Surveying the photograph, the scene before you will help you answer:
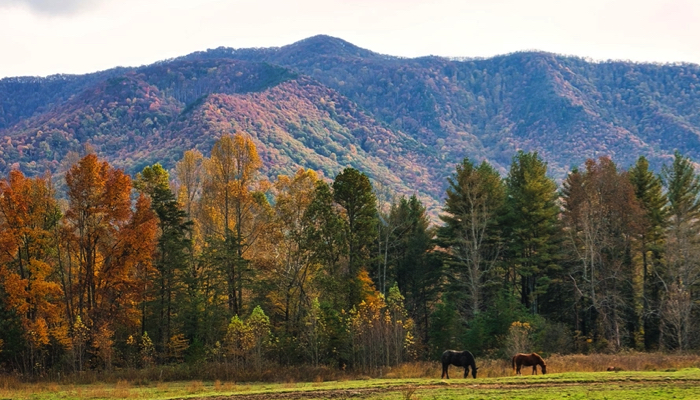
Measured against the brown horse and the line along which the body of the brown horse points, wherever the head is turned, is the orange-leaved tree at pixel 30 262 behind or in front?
behind

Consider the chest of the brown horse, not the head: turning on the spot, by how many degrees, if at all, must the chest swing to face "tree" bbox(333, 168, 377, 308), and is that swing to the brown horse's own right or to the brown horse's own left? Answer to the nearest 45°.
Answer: approximately 135° to the brown horse's own left

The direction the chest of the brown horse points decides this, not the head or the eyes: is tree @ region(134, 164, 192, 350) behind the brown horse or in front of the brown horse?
behind

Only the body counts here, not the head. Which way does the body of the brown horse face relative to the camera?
to the viewer's right
